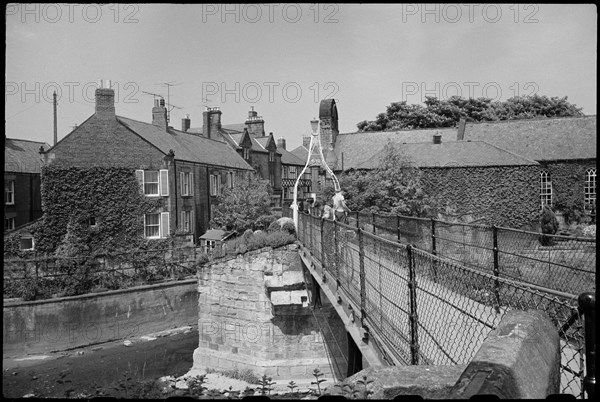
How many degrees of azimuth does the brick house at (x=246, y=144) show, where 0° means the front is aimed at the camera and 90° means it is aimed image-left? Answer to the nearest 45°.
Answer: approximately 315°

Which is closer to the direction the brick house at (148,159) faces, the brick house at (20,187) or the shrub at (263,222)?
the shrub

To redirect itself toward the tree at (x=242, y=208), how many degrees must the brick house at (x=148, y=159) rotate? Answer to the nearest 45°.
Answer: approximately 45° to its left

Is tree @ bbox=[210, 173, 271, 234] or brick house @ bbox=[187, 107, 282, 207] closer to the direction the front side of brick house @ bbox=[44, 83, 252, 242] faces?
the tree

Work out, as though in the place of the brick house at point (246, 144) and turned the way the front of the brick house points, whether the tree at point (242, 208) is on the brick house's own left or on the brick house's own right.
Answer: on the brick house's own right

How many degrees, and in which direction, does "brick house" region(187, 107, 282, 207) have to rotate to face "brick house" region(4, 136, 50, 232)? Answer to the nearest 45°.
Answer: approximately 90° to its right

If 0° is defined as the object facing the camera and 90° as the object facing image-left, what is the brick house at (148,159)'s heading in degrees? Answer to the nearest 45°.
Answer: approximately 315°
